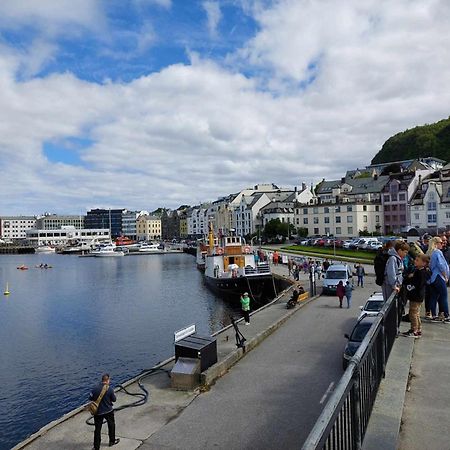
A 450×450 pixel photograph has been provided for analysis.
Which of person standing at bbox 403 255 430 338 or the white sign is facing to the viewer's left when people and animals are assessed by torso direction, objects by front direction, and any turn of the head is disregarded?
the person standing

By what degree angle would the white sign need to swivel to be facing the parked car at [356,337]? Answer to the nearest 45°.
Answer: approximately 45° to its left

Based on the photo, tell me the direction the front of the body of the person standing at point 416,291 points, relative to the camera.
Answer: to the viewer's left

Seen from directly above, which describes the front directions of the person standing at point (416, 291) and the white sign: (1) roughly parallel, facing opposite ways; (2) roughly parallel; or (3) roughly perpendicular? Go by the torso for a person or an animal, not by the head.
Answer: roughly parallel, facing opposite ways

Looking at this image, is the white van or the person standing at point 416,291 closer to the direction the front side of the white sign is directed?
the person standing

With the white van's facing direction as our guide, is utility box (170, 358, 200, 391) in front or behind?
in front

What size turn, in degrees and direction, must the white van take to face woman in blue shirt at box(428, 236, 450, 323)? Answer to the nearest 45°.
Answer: approximately 45° to its left

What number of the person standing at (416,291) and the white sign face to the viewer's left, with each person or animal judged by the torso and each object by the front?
1

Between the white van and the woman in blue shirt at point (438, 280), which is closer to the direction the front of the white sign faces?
the woman in blue shirt

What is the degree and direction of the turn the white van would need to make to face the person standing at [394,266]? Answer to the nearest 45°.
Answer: approximately 45° to its left

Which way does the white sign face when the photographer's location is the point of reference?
facing the viewer and to the right of the viewer

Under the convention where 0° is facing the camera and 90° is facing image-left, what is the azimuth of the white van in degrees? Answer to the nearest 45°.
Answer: approximately 45°

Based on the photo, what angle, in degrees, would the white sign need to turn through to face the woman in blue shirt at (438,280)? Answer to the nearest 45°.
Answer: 0° — it already faces them

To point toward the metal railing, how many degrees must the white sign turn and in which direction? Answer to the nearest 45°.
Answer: approximately 45° to its right

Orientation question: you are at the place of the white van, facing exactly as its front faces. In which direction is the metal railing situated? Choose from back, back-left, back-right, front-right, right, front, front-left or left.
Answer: front-left
